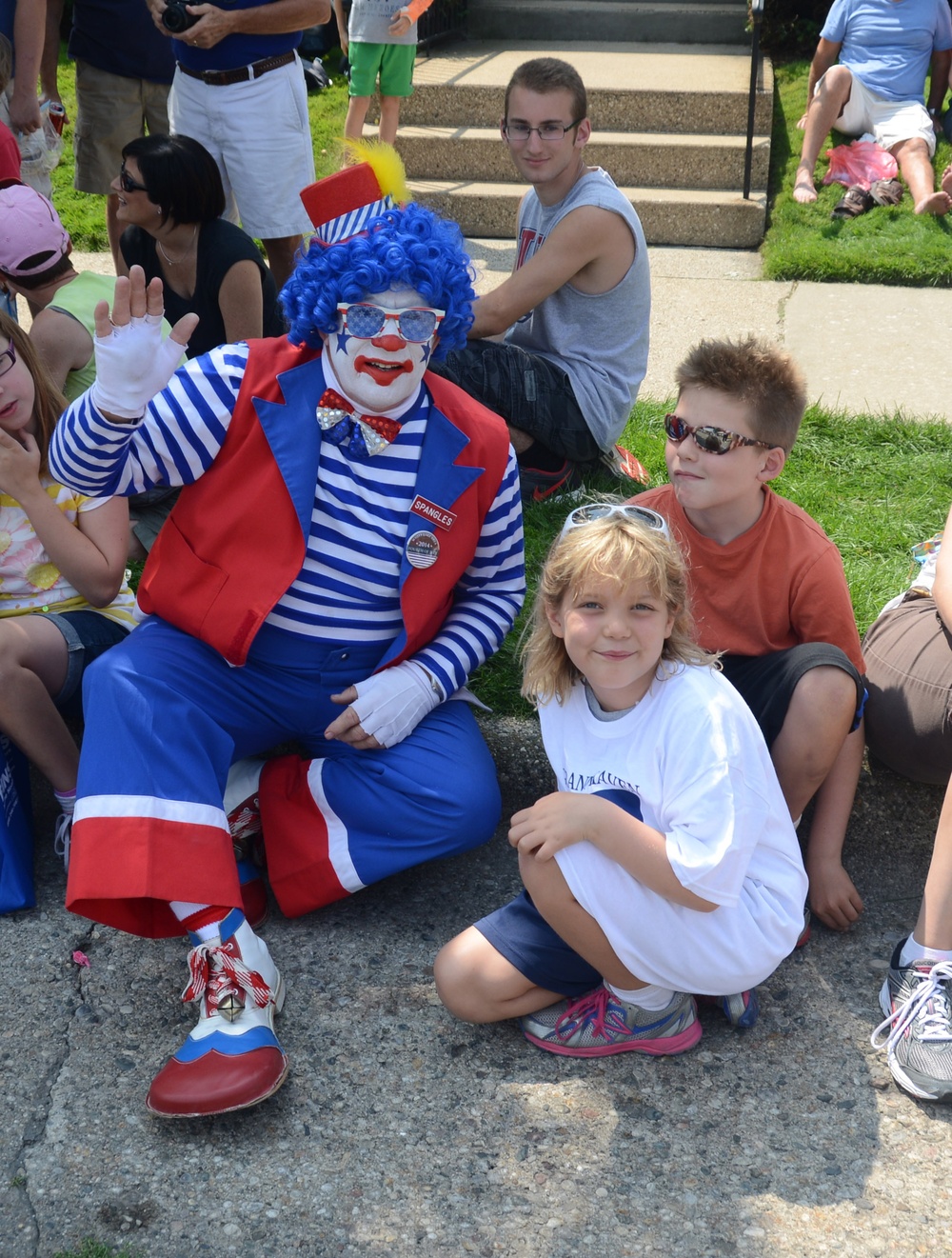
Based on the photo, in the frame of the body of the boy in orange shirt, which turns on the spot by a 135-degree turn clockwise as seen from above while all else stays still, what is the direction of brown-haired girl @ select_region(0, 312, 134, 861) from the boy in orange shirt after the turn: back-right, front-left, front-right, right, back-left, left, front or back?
left

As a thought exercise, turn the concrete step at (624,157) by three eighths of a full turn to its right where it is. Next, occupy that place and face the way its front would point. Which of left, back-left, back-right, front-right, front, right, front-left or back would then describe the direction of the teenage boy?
back-left

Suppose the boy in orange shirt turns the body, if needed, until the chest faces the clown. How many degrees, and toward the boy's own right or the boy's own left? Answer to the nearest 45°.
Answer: approximately 45° to the boy's own right

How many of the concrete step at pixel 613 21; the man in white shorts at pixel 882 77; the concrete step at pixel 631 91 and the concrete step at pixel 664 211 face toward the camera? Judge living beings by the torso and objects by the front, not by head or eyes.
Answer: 4

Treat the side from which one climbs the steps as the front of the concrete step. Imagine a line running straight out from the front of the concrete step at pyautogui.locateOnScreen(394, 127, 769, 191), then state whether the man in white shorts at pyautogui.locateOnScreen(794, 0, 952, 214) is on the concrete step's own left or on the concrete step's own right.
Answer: on the concrete step's own left

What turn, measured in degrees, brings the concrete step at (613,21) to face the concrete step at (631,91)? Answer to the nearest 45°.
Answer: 0° — it already faces it

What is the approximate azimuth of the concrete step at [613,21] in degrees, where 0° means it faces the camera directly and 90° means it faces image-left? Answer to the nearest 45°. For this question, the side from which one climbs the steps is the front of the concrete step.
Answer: approximately 0°

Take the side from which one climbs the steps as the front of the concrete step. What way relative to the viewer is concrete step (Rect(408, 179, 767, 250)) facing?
toward the camera

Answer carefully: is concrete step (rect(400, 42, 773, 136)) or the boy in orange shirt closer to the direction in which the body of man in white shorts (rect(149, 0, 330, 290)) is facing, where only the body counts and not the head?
the boy in orange shirt

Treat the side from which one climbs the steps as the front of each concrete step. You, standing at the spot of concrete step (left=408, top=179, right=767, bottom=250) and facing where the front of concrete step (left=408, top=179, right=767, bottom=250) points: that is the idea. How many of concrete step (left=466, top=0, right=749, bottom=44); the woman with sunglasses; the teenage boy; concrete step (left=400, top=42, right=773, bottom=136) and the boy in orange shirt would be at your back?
2

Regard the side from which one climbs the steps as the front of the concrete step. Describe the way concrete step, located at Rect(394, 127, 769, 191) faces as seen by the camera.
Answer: facing the viewer

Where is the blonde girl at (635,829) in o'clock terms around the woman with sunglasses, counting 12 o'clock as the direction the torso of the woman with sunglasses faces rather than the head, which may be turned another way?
The blonde girl is roughly at 10 o'clock from the woman with sunglasses.

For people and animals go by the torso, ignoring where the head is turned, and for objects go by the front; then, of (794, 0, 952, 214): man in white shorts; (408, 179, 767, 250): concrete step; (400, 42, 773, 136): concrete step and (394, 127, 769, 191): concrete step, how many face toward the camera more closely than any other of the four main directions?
4
